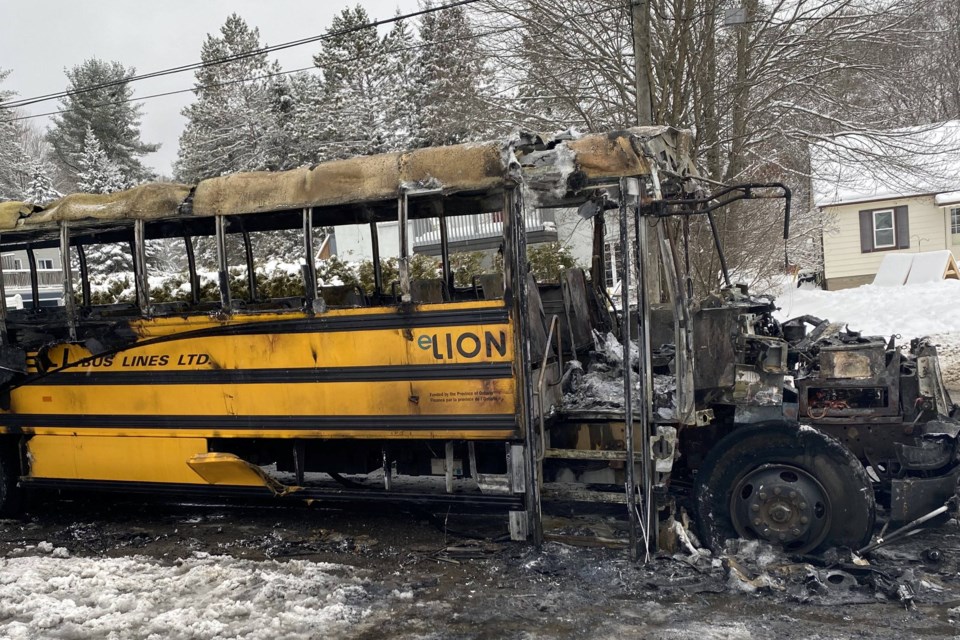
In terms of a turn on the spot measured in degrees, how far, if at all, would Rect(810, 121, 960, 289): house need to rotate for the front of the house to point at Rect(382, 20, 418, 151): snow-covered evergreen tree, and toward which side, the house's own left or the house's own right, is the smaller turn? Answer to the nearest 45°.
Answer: approximately 90° to the house's own right

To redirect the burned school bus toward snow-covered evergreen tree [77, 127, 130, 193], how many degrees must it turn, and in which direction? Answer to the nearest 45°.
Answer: approximately 135° to its left

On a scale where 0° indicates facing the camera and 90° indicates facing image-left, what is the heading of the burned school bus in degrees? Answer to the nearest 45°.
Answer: approximately 270°

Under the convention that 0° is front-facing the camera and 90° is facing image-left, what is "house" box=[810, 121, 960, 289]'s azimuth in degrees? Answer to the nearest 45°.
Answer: approximately 0°

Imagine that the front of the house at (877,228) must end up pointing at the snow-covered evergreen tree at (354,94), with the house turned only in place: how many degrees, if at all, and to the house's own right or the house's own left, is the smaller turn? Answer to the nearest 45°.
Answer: approximately 90° to the house's own right

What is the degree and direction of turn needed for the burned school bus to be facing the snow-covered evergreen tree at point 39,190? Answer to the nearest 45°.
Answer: approximately 135° to its left

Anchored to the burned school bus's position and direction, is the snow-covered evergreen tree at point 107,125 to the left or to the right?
on its left

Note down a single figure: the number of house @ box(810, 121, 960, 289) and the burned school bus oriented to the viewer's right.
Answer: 1

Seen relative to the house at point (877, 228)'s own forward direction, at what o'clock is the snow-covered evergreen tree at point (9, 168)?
The snow-covered evergreen tree is roughly at 3 o'clock from the house.
